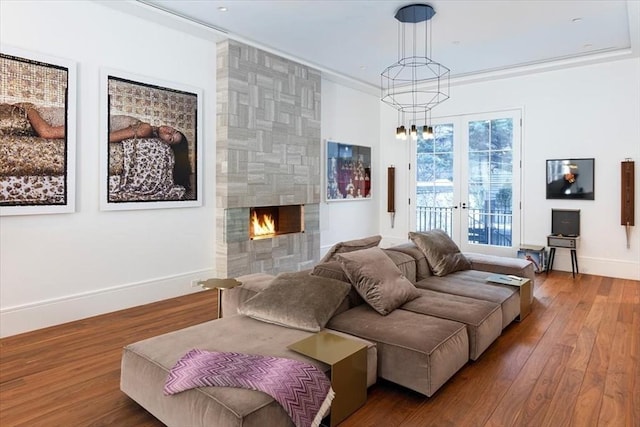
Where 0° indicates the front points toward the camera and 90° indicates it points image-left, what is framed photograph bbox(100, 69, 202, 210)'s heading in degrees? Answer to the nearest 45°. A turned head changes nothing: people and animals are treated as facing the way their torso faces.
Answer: approximately 315°

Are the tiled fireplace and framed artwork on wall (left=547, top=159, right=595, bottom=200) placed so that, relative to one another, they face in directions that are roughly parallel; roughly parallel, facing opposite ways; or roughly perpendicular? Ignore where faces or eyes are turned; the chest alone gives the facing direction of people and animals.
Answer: roughly perpendicular

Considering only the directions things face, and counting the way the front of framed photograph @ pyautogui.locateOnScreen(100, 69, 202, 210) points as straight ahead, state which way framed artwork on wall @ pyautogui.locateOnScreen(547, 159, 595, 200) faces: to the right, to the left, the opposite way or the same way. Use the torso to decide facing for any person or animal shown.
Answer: to the right

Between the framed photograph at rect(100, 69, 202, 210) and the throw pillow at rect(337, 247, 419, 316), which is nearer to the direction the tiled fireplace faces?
the throw pillow

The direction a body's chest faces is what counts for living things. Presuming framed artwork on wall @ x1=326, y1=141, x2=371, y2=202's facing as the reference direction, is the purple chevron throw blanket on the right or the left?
on its right

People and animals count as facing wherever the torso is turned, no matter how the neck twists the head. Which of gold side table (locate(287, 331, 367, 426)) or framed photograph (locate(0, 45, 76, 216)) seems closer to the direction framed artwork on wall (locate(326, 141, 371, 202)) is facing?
the gold side table

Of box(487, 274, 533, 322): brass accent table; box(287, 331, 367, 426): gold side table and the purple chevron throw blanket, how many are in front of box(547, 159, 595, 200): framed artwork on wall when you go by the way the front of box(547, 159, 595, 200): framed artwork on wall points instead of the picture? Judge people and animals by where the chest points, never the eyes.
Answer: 3

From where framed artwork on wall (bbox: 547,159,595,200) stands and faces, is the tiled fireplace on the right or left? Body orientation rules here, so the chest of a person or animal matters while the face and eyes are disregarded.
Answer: on its right

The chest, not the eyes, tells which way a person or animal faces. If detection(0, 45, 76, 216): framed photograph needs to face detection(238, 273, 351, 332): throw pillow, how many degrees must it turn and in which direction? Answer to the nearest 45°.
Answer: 0° — it already faces it
